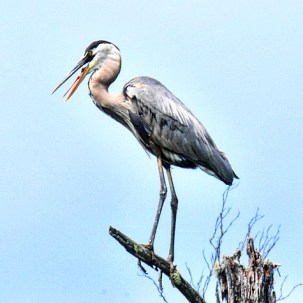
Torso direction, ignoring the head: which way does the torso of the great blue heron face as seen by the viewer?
to the viewer's left
